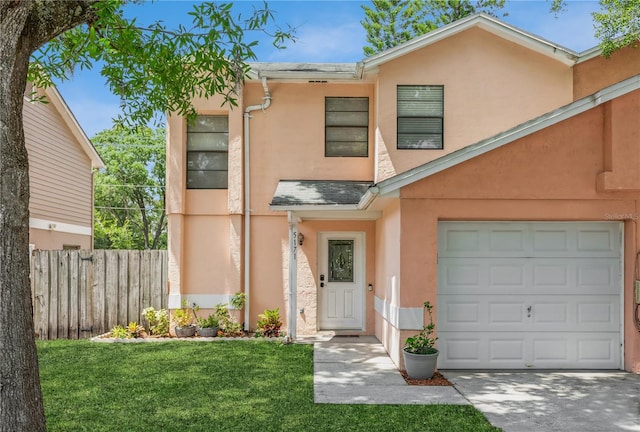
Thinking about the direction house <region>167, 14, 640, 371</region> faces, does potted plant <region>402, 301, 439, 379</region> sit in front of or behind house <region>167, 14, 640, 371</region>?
in front

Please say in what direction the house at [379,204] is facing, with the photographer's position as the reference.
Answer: facing the viewer

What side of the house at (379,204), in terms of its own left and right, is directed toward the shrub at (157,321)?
right

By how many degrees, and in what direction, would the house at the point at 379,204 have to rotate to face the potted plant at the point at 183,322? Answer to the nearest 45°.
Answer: approximately 90° to its right

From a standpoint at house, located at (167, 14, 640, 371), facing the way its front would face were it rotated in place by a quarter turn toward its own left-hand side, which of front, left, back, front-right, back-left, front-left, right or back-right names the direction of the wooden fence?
back

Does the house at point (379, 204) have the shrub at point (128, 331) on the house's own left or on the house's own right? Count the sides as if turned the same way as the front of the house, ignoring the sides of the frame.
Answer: on the house's own right

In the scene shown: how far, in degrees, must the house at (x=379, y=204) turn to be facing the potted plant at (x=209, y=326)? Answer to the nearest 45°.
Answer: approximately 90° to its right
